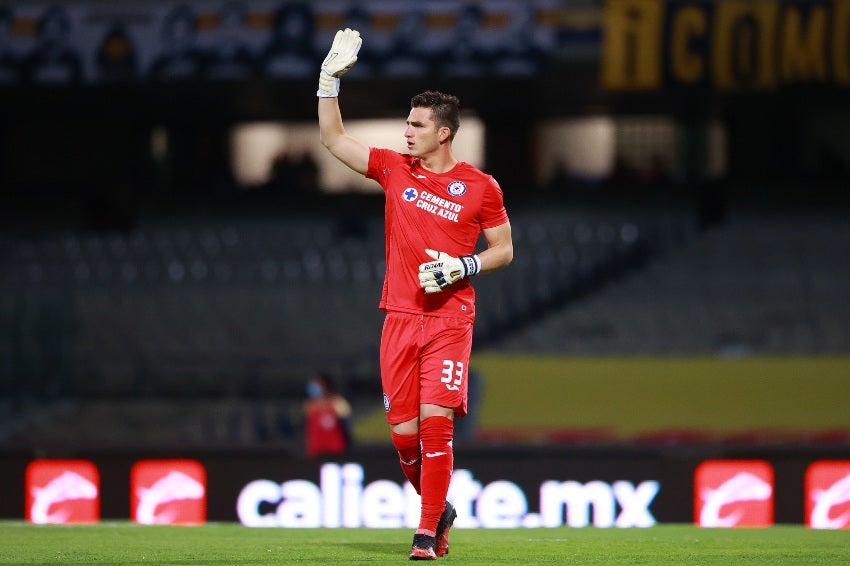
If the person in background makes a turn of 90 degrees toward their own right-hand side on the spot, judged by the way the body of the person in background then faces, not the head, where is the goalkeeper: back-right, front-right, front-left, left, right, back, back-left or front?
back-left

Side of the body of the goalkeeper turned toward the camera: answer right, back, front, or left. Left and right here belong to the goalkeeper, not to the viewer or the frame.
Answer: front

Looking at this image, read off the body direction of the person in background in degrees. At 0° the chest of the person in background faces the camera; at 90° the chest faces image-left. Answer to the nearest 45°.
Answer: approximately 45°
